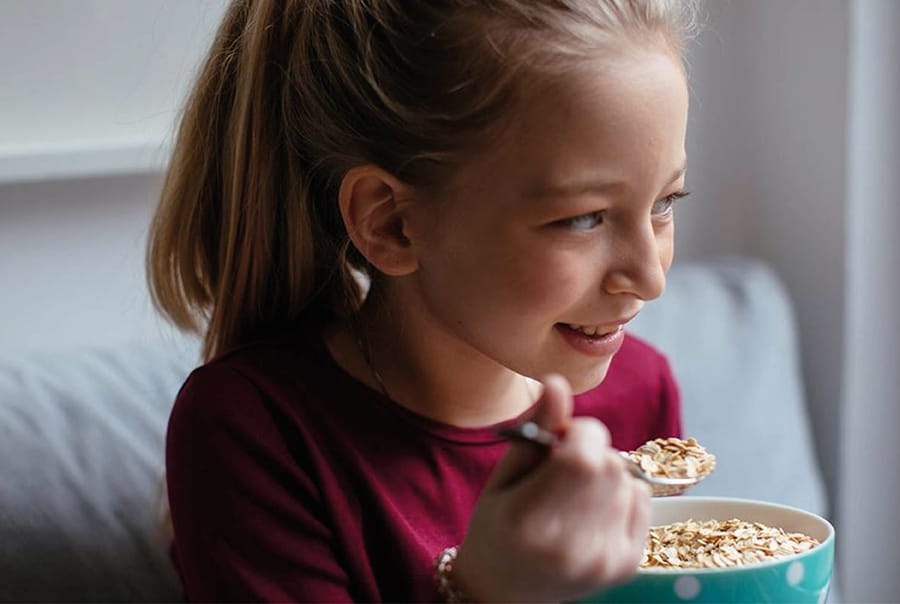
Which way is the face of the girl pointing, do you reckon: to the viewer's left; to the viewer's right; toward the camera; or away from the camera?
to the viewer's right

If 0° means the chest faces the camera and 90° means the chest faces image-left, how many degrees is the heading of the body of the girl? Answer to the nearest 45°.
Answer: approximately 315°
